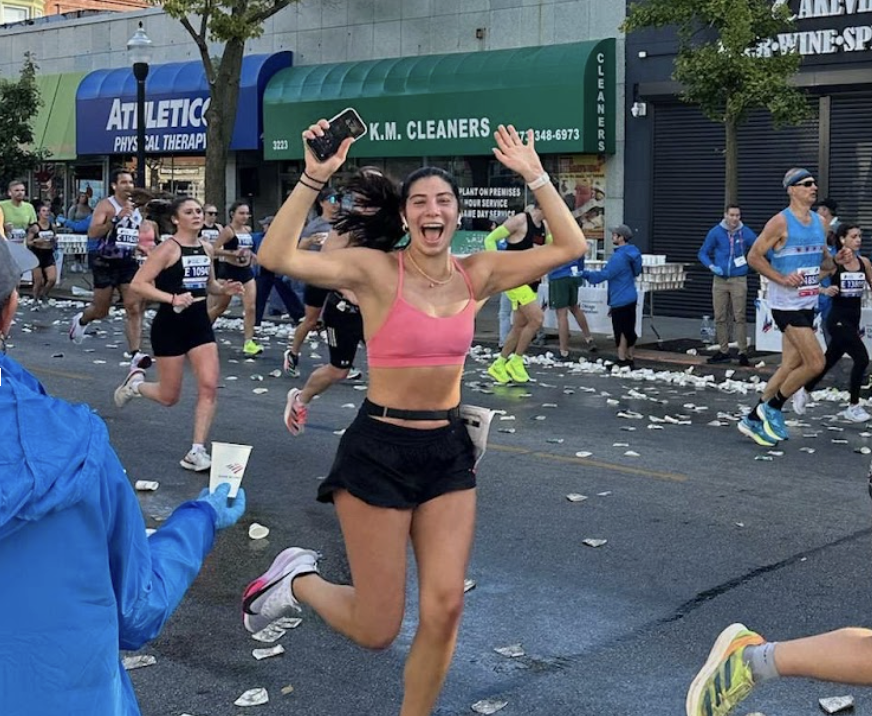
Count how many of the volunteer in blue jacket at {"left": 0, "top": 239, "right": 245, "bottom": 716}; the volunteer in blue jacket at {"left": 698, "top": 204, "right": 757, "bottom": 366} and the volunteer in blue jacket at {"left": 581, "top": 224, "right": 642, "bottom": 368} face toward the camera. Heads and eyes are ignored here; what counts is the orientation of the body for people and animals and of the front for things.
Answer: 1

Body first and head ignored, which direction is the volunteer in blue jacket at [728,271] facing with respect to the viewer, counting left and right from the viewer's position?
facing the viewer

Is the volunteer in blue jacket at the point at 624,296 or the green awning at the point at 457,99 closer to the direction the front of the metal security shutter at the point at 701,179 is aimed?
the volunteer in blue jacket

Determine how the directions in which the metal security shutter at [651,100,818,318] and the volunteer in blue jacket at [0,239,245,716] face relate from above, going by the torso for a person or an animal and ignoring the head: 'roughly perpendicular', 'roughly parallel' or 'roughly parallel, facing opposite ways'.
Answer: roughly parallel, facing opposite ways

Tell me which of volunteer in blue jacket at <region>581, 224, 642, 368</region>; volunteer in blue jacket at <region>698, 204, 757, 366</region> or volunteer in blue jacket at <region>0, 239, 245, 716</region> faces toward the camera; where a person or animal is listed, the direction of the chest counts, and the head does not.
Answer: volunteer in blue jacket at <region>698, 204, 757, 366</region>

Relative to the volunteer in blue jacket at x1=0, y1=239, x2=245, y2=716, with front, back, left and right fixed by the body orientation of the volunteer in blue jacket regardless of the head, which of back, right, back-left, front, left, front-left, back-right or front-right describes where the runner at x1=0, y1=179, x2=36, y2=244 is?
front-left

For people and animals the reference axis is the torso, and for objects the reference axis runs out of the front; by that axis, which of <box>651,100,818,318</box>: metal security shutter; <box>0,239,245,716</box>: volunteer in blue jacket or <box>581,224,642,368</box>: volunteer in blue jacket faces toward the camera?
the metal security shutter

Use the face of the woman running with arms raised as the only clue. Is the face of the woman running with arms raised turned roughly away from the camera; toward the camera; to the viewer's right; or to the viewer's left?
toward the camera

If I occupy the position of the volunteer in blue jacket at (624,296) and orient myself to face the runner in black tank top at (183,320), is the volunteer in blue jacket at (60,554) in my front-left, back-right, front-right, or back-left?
front-left

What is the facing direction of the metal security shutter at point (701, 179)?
toward the camera

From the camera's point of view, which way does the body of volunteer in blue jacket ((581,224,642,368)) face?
to the viewer's left

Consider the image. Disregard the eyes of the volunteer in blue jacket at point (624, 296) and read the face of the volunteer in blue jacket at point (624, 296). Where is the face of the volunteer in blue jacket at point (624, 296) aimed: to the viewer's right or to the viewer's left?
to the viewer's left

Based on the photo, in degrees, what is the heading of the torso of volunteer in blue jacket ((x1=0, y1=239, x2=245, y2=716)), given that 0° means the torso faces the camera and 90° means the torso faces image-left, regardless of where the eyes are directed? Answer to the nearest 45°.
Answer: approximately 225°

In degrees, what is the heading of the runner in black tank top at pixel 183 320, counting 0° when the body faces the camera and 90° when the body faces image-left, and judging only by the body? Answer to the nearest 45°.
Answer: approximately 315°

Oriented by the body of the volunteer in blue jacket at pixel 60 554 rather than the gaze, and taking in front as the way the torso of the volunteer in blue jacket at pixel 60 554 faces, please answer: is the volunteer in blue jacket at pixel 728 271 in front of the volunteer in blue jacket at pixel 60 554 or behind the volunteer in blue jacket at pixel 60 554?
in front

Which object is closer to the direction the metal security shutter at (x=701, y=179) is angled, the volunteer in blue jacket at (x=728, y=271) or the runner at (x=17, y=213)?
the volunteer in blue jacket
